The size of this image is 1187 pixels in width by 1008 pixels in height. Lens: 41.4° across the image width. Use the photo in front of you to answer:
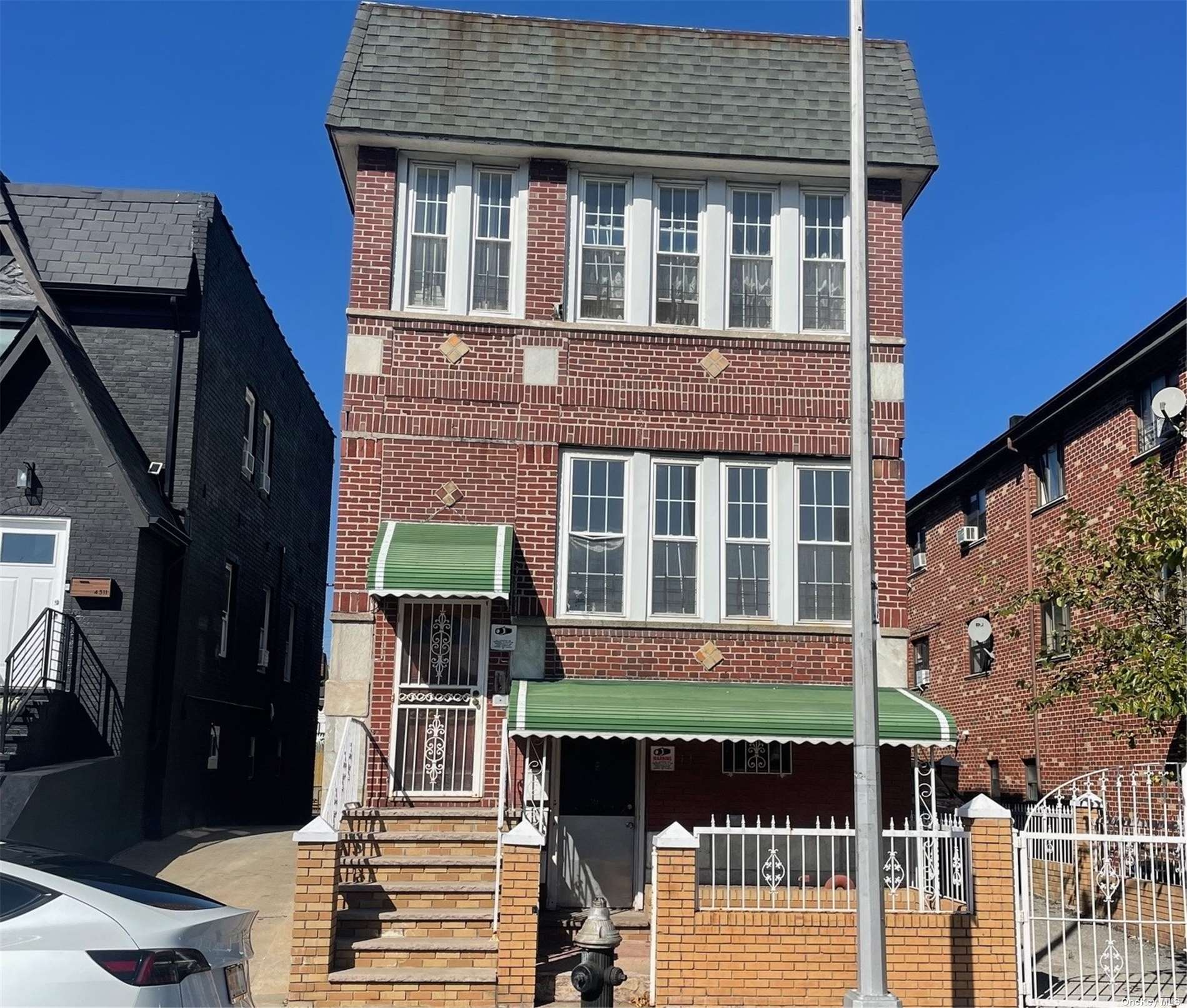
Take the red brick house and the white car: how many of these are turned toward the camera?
1

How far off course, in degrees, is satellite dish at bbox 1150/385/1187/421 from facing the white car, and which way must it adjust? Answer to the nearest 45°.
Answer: approximately 45° to its left

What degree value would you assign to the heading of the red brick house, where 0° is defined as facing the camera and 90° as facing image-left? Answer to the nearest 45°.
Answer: approximately 0°

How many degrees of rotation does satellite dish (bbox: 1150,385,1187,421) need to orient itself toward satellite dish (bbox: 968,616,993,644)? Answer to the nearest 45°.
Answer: approximately 90° to its right

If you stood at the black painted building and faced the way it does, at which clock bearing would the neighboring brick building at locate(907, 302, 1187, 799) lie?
The neighboring brick building is roughly at 9 o'clock from the black painted building.

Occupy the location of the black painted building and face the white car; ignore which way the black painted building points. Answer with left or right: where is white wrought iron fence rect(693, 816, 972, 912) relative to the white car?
left

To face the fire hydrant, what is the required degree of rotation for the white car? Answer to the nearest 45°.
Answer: approximately 90° to its right

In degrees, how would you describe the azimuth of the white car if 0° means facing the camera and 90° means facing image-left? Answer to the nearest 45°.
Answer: approximately 135°

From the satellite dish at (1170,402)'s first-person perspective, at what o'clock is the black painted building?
The black painted building is roughly at 1 o'clock from the satellite dish.

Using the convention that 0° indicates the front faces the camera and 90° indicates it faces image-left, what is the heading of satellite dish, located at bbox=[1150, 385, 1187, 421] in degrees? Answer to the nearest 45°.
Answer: approximately 45°

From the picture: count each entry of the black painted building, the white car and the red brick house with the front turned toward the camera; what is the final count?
2
